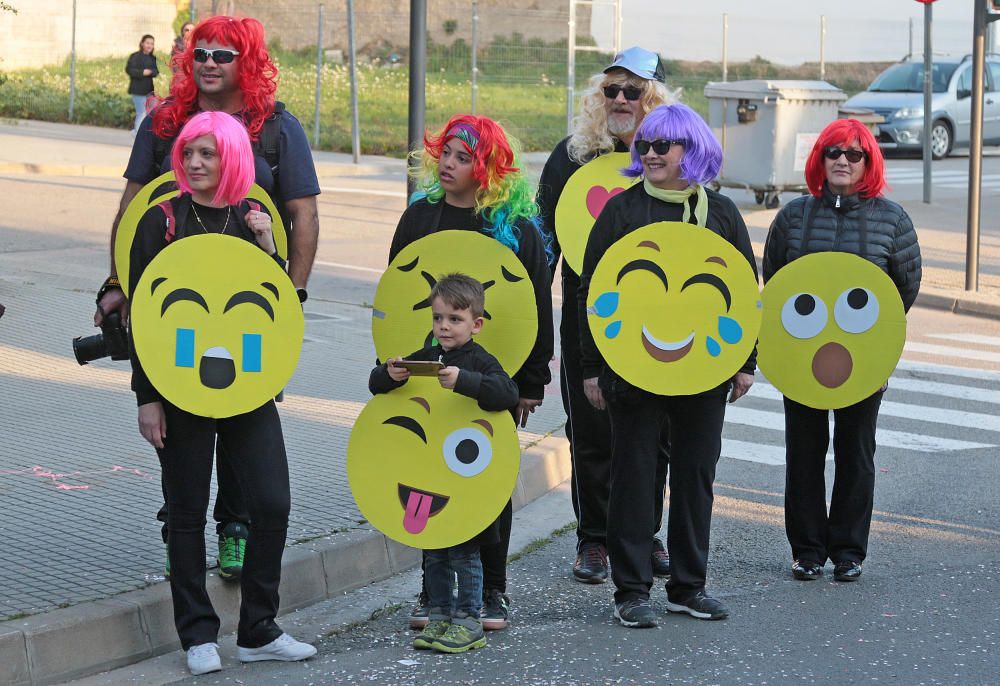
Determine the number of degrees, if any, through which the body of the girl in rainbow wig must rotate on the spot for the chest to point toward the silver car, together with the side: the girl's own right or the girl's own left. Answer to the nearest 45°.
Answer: approximately 180°

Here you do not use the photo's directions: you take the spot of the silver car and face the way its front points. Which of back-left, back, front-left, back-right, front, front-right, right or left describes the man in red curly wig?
front-left

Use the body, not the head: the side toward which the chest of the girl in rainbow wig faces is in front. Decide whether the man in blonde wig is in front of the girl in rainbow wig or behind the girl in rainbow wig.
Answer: behind

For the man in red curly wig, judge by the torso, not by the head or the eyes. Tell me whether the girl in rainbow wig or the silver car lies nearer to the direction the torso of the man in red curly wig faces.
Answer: the girl in rainbow wig

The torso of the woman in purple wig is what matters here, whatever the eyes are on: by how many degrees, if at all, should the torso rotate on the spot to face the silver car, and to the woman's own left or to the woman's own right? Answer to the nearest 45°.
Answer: approximately 180°
